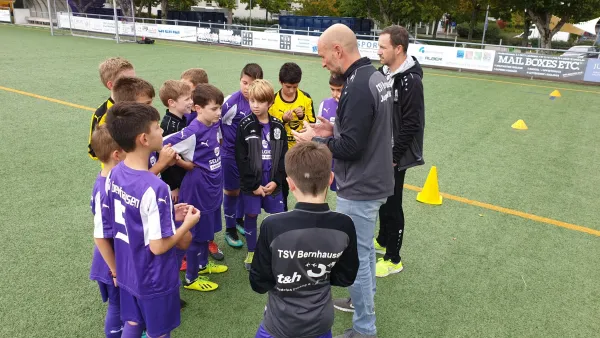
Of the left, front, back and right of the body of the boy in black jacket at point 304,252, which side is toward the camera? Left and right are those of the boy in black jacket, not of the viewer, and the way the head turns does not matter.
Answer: back

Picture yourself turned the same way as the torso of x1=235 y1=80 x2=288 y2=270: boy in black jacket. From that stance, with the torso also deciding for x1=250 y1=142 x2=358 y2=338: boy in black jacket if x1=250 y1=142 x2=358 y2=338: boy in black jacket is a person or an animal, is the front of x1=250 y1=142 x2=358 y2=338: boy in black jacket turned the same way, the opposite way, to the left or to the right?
the opposite way

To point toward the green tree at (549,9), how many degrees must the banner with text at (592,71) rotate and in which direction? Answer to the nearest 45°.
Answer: approximately 180°

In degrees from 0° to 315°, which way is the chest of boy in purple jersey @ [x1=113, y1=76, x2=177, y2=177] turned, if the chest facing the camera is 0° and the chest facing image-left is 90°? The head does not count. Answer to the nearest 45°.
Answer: approximately 270°

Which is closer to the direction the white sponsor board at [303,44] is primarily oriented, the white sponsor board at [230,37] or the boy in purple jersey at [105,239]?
the boy in purple jersey

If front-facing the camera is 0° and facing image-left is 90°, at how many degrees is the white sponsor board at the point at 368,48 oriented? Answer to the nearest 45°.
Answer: approximately 0°

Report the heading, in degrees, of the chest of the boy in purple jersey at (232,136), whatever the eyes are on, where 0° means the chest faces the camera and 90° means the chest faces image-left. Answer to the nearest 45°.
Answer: approximately 315°

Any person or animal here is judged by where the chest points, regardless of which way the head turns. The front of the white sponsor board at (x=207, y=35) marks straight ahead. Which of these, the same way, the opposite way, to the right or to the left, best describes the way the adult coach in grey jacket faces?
to the right

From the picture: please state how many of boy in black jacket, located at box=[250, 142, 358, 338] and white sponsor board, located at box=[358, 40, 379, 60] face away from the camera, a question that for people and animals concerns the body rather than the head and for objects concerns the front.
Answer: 1

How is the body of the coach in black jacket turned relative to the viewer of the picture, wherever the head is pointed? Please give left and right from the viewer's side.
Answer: facing to the left of the viewer
